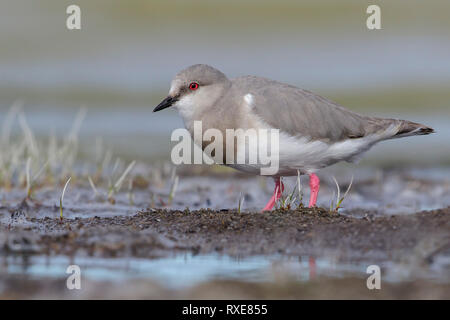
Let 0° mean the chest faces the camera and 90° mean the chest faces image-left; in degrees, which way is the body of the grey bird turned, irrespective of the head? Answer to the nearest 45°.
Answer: approximately 90°
